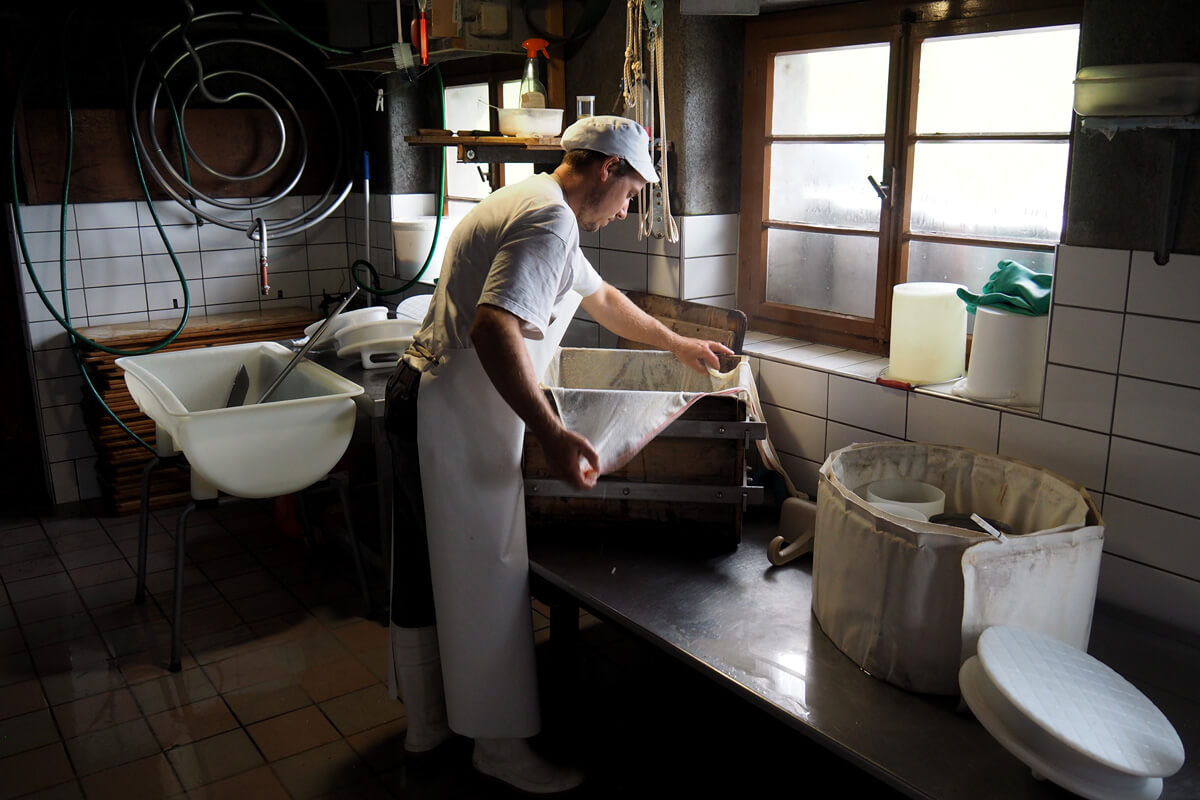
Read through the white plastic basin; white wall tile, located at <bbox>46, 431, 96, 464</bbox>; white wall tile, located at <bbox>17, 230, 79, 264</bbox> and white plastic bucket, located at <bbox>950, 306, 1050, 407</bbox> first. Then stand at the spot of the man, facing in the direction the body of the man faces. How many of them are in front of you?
1

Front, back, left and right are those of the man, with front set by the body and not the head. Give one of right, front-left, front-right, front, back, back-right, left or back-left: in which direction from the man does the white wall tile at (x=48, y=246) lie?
back-left

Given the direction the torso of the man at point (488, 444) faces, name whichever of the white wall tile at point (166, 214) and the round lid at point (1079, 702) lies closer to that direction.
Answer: the round lid

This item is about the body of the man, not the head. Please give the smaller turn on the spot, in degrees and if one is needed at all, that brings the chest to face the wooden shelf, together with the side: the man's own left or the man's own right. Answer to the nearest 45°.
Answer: approximately 90° to the man's own left

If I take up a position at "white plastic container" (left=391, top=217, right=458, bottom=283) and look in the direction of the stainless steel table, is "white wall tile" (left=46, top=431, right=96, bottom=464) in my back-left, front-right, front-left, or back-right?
back-right

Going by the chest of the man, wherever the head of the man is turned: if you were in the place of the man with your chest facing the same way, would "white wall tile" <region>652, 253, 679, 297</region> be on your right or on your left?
on your left

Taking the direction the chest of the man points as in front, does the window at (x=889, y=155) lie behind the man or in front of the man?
in front

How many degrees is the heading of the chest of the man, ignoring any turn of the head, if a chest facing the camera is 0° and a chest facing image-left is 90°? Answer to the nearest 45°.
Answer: approximately 270°

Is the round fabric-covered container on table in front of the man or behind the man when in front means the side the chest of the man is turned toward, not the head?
in front

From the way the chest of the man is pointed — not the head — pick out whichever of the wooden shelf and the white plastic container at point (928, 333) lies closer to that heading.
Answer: the white plastic container

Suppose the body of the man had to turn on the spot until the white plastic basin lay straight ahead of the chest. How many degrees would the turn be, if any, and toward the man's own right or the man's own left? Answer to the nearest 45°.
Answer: approximately 135° to the man's own left

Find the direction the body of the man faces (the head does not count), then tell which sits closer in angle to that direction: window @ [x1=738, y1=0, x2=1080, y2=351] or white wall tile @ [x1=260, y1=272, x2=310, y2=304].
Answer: the window

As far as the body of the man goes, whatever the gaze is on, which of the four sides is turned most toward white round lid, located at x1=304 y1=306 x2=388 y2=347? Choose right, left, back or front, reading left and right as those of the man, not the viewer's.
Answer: left

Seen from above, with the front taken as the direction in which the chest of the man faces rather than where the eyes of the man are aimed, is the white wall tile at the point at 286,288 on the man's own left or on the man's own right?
on the man's own left

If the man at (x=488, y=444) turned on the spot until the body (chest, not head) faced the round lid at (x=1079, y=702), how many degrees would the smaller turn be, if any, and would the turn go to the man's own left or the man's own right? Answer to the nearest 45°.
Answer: approximately 45° to the man's own right

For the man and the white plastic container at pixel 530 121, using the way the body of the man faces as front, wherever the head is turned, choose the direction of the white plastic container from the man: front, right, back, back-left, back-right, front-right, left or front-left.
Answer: left
